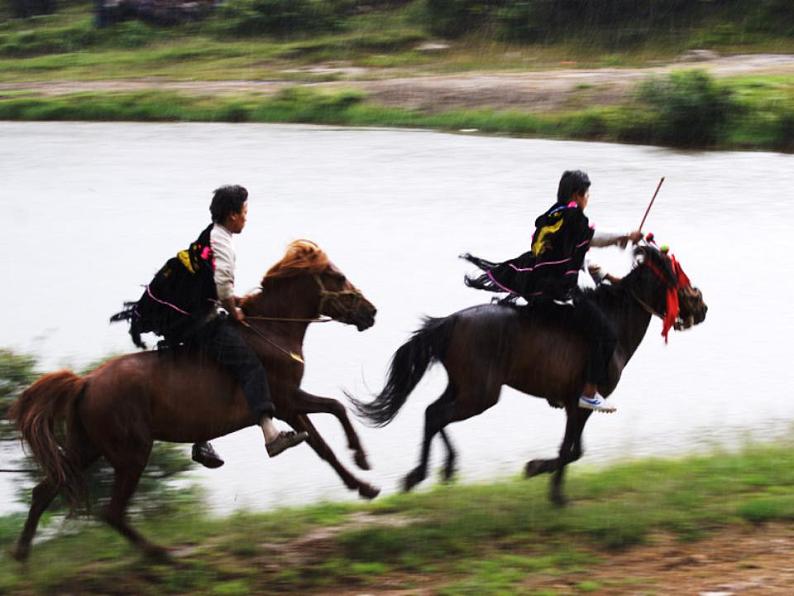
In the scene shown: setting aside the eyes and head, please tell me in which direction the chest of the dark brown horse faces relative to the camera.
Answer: to the viewer's right

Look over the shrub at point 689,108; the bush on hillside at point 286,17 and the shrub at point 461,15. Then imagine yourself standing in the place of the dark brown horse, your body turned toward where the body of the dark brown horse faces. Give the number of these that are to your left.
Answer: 3

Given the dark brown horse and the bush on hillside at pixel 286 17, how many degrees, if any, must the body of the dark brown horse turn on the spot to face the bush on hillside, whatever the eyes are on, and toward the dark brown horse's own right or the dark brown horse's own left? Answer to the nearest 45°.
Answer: approximately 90° to the dark brown horse's own left

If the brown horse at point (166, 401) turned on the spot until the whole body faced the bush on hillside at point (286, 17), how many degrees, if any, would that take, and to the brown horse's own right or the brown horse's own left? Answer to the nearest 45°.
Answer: approximately 90° to the brown horse's own left

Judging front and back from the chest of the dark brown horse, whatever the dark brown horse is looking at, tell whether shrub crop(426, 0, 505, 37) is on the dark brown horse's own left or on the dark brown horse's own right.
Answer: on the dark brown horse's own left

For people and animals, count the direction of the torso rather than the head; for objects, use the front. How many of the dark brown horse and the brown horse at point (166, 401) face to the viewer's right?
2

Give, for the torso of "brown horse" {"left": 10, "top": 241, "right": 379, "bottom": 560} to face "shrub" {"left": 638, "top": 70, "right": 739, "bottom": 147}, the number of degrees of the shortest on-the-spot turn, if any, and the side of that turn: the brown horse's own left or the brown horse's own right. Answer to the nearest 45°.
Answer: approximately 45° to the brown horse's own left

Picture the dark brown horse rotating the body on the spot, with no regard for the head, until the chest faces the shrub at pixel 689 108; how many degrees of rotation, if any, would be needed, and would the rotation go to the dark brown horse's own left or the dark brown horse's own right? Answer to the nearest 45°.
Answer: approximately 90° to the dark brown horse's own left

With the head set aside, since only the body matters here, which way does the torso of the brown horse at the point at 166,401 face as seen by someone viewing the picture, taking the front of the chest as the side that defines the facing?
to the viewer's right
